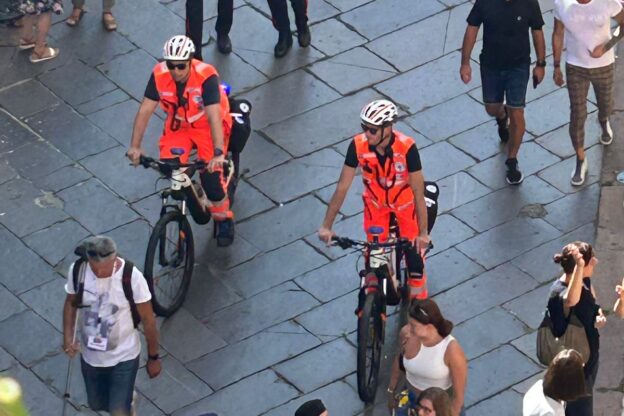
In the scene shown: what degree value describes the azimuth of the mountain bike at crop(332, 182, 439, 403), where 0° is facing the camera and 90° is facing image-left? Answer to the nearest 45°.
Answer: approximately 0°

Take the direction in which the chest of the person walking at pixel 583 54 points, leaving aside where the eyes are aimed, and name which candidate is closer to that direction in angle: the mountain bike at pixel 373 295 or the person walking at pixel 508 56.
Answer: the mountain bike

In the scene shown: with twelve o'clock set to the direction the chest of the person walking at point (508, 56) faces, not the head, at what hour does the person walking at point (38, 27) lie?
the person walking at point (38, 27) is roughly at 3 o'clock from the person walking at point (508, 56).

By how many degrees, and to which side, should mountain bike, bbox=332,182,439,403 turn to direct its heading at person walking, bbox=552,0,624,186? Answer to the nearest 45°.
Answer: approximately 135° to its left

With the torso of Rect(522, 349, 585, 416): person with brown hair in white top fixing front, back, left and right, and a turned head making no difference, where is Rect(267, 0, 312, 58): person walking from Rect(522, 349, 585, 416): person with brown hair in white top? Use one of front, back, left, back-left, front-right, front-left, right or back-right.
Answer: left

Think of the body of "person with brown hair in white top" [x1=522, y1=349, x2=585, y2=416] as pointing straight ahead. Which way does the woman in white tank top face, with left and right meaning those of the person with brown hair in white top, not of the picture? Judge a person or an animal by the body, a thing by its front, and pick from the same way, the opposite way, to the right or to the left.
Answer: the opposite way

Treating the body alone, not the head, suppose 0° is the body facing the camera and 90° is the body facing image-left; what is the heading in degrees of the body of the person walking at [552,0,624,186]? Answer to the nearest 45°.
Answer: approximately 0°

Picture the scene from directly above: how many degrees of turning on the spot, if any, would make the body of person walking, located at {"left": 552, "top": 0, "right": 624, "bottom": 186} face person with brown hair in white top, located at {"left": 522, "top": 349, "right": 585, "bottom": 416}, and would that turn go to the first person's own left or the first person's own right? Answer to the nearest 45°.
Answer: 0° — they already face them

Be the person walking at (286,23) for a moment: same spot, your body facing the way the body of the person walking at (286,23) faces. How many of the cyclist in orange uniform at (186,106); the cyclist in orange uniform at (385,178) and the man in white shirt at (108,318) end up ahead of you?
3

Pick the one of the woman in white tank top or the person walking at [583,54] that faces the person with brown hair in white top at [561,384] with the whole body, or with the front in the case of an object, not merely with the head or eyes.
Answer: the person walking at [583,54]

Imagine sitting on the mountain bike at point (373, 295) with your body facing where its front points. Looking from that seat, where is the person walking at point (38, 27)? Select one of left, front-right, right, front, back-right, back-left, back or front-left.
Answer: back-right
